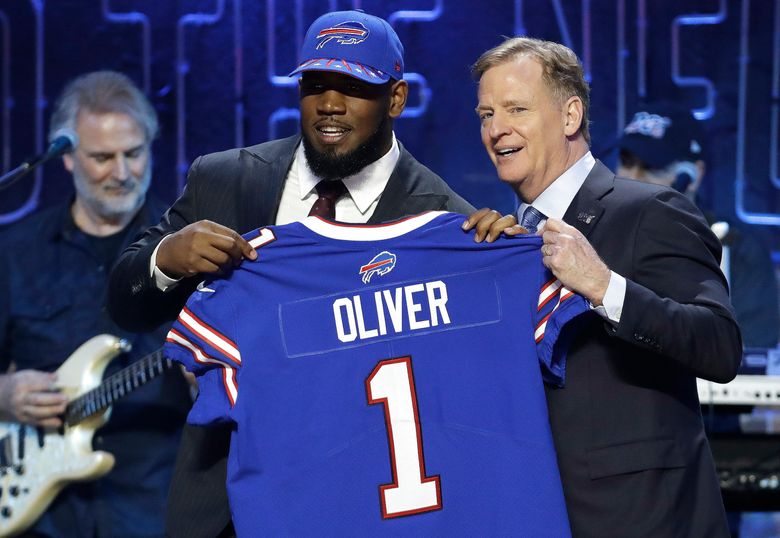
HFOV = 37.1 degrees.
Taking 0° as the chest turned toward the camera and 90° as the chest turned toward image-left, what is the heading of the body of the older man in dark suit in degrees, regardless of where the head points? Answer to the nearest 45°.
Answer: approximately 45°

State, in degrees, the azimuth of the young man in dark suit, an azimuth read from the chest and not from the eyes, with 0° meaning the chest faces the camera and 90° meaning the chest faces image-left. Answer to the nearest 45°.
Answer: approximately 0°

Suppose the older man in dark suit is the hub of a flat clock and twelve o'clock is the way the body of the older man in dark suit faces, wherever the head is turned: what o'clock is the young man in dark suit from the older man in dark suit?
The young man in dark suit is roughly at 2 o'clock from the older man in dark suit.

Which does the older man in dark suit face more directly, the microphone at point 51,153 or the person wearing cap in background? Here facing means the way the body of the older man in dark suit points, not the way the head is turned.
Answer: the microphone

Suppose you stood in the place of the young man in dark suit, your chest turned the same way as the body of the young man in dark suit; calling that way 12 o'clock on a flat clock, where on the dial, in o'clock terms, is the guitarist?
The guitarist is roughly at 5 o'clock from the young man in dark suit.

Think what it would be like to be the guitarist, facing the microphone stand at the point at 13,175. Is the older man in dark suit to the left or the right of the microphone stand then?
left

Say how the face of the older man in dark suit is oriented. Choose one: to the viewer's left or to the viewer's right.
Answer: to the viewer's left

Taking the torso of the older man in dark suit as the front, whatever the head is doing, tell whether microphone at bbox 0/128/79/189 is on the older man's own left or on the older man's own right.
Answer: on the older man's own right

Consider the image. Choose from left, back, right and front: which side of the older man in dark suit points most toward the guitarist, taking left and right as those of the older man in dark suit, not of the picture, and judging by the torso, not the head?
right

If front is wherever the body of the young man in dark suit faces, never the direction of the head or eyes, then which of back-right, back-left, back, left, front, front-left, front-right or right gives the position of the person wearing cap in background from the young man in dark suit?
back-left

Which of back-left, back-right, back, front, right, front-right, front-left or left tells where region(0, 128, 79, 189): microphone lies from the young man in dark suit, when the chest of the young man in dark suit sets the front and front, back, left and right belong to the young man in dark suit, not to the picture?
back-right
